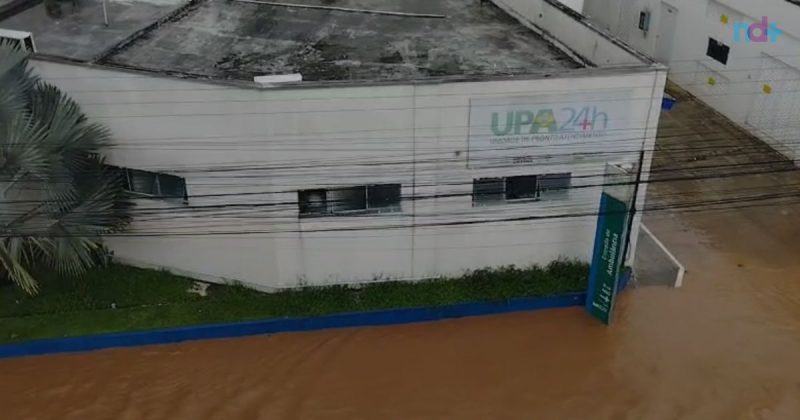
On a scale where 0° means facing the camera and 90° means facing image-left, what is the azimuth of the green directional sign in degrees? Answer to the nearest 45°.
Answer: approximately 45°

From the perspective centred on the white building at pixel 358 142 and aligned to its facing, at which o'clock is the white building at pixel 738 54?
the white building at pixel 738 54 is roughly at 8 o'clock from the white building at pixel 358 142.

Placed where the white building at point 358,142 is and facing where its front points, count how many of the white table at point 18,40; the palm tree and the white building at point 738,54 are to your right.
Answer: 2

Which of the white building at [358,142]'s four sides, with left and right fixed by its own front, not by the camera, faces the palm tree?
right
